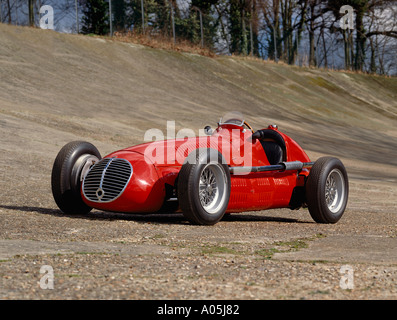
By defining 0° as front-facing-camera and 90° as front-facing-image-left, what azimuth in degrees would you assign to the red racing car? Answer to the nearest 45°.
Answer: approximately 45°
